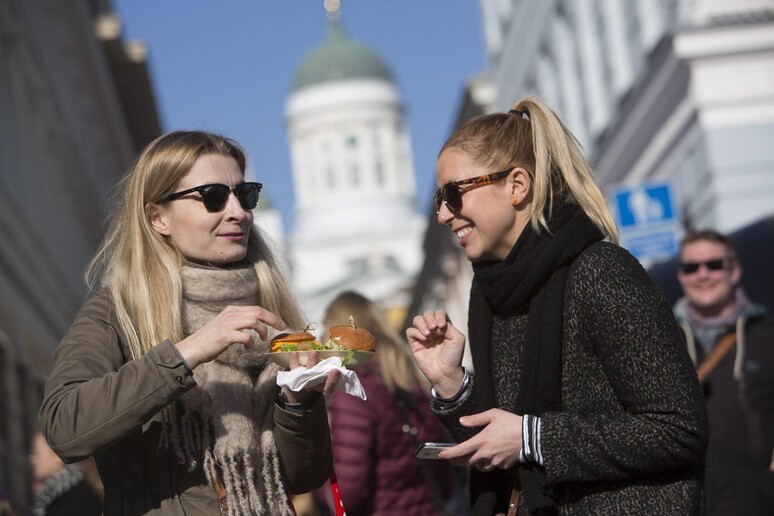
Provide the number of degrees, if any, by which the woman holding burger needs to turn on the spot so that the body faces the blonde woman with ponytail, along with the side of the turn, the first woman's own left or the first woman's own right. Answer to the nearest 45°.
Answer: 0° — they already face them

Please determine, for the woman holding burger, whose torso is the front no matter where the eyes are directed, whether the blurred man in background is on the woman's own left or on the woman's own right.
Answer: on the woman's own left

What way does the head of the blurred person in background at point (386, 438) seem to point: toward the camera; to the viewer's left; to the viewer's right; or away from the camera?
away from the camera

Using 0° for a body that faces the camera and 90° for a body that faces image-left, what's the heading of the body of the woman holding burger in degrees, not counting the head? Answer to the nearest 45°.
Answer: approximately 315°

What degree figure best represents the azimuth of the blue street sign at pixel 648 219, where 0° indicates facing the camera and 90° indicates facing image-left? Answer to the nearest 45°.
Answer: approximately 0°

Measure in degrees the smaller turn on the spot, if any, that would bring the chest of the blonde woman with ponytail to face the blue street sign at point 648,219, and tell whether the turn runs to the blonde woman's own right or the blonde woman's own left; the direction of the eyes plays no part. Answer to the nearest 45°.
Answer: approximately 135° to the blonde woman's own right

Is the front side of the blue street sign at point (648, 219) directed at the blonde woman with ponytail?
yes
